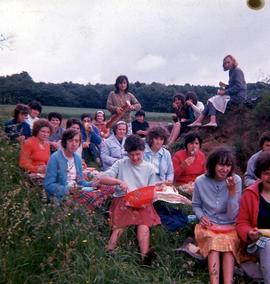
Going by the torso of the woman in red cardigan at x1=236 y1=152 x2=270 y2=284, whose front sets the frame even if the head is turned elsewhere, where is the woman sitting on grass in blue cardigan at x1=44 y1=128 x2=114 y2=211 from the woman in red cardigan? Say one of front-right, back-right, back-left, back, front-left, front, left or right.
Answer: back-right

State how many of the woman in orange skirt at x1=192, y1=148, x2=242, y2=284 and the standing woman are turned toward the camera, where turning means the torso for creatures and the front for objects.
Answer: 2

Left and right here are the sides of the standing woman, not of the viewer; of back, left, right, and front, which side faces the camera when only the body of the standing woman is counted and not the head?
front

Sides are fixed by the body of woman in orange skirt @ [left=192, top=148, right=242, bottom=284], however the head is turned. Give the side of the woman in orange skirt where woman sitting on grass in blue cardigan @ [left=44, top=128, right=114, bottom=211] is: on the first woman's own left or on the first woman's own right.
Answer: on the first woman's own right

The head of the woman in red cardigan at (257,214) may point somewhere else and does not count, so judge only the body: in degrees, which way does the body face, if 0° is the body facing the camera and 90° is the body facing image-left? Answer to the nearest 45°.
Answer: approximately 315°

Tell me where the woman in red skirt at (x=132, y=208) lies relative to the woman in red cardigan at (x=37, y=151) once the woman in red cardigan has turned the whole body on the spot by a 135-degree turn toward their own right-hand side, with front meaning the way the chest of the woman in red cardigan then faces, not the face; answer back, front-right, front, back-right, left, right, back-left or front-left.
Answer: back-left

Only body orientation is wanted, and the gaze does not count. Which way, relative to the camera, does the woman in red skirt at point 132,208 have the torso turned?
toward the camera

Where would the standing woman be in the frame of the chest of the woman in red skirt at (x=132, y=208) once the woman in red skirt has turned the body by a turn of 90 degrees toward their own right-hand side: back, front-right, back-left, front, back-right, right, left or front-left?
right

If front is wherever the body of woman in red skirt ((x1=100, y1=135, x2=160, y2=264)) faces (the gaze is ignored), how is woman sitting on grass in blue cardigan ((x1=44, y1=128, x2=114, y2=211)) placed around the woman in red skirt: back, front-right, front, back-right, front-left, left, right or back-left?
right

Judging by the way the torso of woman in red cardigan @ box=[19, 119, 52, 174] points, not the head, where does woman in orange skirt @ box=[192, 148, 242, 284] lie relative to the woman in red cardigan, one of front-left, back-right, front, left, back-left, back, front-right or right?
front

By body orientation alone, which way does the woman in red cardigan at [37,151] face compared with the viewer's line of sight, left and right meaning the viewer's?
facing the viewer and to the right of the viewer

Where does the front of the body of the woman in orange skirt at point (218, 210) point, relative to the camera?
toward the camera
